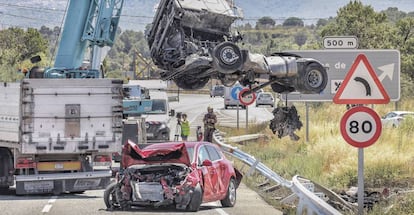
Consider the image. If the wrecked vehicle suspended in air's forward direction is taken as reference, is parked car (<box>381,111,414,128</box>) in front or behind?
behind

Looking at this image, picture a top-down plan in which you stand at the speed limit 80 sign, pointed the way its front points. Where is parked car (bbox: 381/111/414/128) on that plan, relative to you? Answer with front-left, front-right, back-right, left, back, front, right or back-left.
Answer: back

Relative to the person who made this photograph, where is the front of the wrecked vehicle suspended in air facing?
facing the viewer and to the left of the viewer

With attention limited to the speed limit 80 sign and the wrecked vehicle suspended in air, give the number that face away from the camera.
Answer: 0

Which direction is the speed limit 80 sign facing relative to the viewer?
toward the camera
